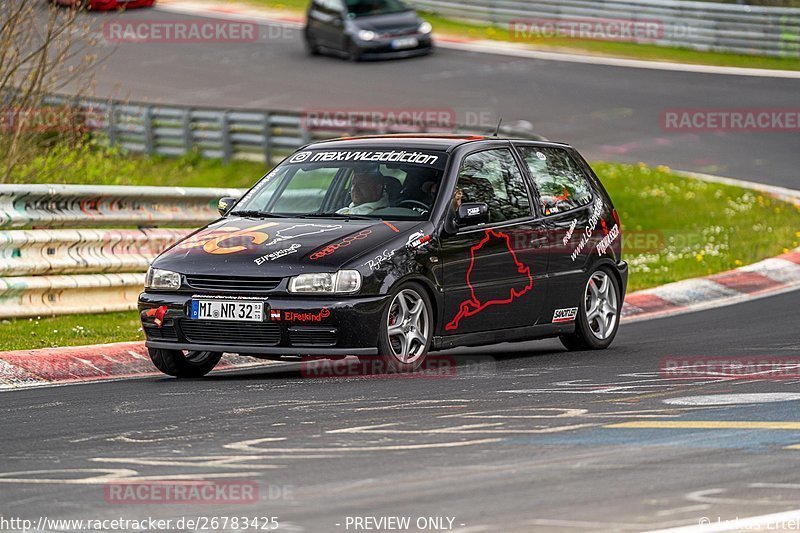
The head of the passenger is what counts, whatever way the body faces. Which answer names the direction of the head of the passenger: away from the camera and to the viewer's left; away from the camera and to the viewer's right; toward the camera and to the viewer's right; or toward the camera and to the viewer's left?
toward the camera and to the viewer's left

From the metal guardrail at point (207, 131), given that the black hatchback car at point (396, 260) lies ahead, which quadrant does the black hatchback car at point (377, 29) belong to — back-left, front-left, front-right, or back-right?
back-left

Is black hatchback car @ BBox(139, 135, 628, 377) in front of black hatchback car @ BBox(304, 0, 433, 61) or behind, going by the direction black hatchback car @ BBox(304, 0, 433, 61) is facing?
in front

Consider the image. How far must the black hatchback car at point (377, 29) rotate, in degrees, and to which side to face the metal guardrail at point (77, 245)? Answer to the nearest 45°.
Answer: approximately 45° to its right

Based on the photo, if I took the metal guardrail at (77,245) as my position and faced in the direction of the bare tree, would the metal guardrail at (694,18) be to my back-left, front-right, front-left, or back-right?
front-right

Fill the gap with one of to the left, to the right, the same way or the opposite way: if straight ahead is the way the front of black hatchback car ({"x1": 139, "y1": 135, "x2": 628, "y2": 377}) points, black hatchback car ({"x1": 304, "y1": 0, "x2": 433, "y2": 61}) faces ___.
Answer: to the left

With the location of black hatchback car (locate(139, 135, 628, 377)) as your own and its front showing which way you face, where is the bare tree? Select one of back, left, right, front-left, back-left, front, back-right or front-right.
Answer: right

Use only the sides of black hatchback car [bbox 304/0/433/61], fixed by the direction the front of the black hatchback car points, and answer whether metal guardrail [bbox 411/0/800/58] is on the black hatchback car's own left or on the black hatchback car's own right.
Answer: on the black hatchback car's own left

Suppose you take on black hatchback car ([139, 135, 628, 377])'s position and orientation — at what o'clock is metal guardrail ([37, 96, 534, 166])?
The metal guardrail is roughly at 4 o'clock from the black hatchback car.

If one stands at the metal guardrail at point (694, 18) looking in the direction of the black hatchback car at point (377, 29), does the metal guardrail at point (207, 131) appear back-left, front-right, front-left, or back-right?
front-left

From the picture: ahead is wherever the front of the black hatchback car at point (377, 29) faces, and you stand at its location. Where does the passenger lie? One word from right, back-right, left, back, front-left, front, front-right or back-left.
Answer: front-right

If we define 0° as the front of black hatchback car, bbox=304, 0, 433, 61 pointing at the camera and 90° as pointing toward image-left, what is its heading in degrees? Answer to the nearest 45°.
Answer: approximately 315°

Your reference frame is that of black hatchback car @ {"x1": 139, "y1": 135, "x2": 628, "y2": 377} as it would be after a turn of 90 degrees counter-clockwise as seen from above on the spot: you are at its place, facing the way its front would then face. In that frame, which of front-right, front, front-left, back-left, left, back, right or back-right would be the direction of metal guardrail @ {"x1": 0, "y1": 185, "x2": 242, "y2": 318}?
back
